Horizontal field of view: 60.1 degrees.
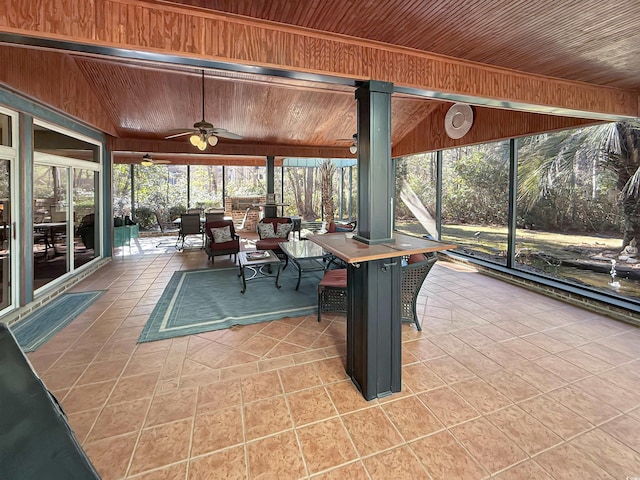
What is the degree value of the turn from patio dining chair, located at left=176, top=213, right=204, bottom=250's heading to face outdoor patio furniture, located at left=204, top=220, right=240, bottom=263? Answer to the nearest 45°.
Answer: approximately 180°

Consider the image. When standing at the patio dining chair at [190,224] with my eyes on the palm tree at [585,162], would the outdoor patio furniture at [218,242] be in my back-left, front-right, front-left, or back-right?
front-right

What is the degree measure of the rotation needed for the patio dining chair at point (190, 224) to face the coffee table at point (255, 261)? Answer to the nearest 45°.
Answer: approximately 180°

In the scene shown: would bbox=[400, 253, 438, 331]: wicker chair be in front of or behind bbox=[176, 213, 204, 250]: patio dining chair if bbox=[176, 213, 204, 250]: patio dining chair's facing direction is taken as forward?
behind

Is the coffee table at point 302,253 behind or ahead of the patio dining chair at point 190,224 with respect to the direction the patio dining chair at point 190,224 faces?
behind

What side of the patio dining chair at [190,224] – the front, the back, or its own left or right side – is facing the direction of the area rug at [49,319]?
back

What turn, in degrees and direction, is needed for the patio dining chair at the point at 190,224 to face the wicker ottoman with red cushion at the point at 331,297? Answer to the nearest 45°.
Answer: approximately 180°

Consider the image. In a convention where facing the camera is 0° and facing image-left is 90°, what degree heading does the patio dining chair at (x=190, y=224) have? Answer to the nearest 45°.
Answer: approximately 180°

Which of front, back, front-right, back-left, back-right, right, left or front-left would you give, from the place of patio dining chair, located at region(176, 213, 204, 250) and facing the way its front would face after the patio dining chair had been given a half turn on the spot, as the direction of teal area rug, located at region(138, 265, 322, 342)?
front

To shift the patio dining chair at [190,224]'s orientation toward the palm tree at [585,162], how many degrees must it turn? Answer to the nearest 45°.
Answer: approximately 135° to its right
